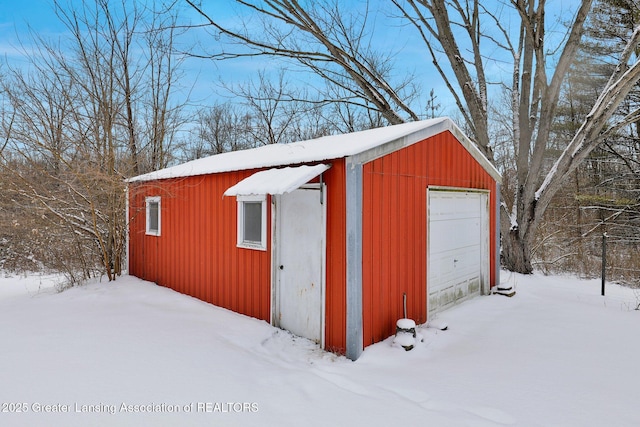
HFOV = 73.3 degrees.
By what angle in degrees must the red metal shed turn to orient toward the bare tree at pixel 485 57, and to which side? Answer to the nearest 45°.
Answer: approximately 90° to its left

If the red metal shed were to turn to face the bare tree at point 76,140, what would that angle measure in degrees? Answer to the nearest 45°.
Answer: approximately 180°

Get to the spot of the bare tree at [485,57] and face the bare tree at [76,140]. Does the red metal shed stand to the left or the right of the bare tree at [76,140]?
left

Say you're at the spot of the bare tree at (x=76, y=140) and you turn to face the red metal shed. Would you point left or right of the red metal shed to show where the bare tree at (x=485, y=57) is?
left
